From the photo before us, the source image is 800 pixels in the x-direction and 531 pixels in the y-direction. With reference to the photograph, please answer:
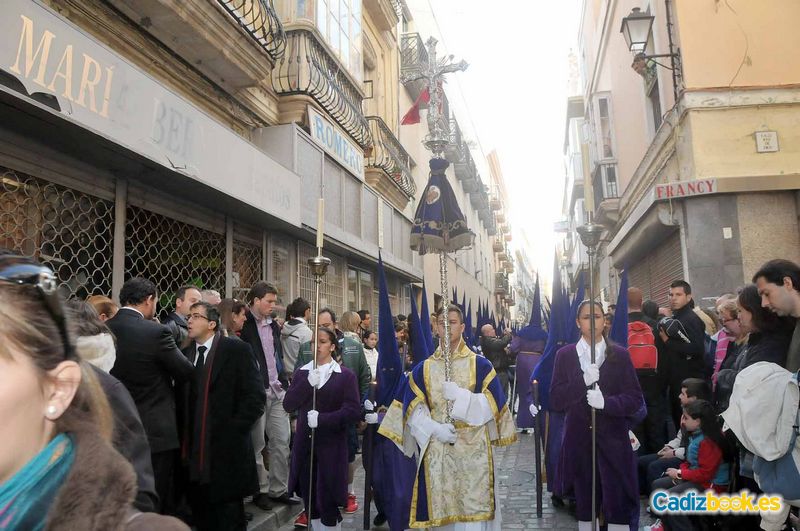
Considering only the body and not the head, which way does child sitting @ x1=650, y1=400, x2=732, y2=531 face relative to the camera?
to the viewer's left

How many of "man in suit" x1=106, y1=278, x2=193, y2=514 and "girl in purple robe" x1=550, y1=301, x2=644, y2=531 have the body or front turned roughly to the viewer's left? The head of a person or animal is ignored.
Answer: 0

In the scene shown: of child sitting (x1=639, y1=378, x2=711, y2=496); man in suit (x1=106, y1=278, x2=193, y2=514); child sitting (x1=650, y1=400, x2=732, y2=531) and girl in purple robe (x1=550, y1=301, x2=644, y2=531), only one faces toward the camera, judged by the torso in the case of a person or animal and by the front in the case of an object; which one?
the girl in purple robe

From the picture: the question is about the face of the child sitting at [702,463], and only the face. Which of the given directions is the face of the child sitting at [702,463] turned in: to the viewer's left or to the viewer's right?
to the viewer's left

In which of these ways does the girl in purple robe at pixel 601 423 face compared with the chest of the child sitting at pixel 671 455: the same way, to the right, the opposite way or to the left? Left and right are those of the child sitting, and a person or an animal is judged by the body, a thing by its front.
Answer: to the left

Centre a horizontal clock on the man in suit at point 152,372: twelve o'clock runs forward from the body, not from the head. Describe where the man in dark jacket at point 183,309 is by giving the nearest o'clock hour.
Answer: the man in dark jacket at point 183,309 is roughly at 11 o'clock from the man in suit at point 152,372.

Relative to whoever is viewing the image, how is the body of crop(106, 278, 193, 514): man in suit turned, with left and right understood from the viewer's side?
facing away from the viewer and to the right of the viewer

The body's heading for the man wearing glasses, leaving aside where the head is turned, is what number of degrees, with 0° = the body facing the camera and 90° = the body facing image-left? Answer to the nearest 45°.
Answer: approximately 45°

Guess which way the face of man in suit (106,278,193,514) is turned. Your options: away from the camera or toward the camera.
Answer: away from the camera

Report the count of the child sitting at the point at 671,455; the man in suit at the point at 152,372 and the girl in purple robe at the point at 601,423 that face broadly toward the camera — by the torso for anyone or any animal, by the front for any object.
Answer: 1

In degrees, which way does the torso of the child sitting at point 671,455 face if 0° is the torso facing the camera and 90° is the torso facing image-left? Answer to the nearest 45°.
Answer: approximately 90°

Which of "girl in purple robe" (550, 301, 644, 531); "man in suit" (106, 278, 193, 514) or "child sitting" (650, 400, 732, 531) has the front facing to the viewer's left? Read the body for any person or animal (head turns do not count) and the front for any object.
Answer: the child sitting

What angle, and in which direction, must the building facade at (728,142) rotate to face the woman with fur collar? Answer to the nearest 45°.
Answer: approximately 45° to its left

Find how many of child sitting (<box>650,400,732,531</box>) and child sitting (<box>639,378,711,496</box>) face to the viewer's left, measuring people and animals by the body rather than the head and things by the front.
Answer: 2

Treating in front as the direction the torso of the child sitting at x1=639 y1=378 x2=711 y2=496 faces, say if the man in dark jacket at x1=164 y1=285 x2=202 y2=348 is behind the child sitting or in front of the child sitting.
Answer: in front
